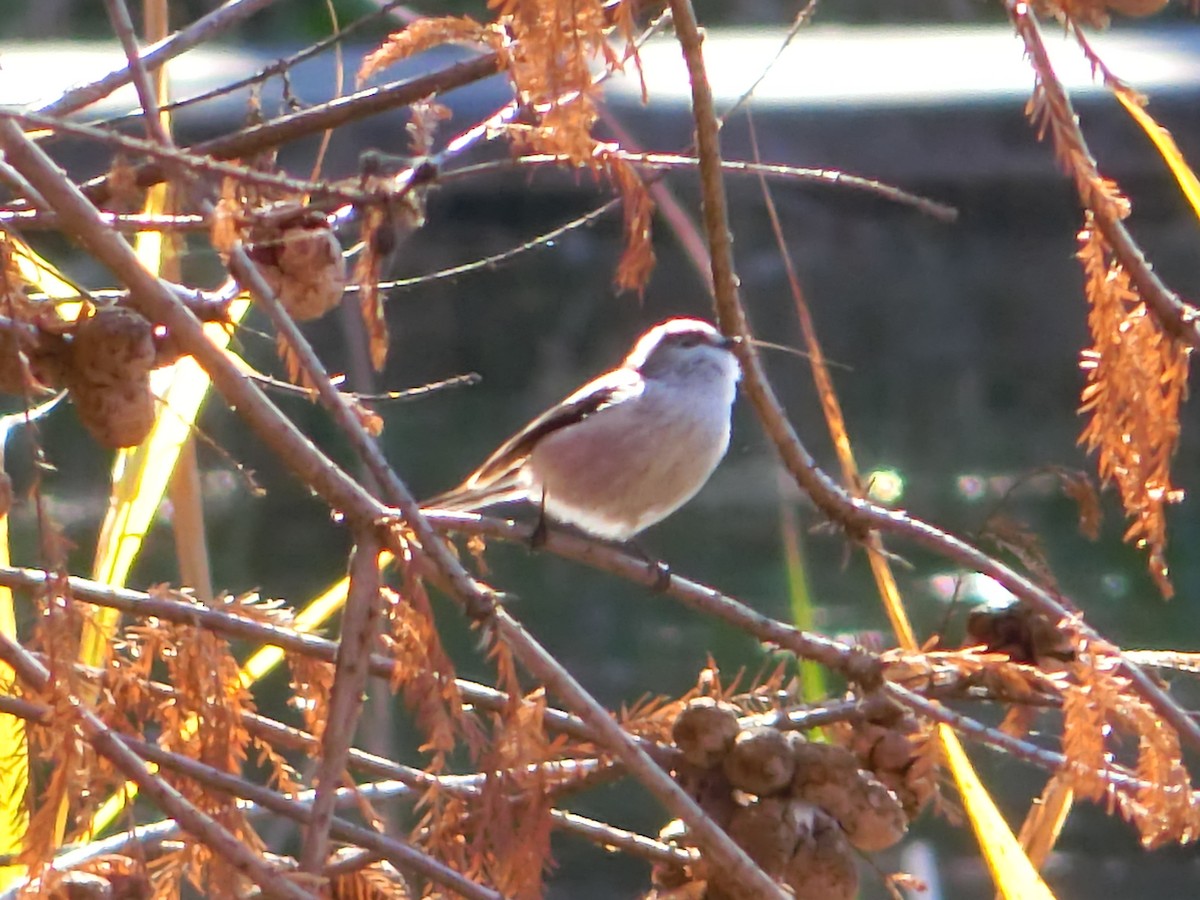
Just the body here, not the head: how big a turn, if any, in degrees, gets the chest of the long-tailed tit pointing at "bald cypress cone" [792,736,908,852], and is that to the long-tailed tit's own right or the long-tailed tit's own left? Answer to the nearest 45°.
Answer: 0° — it already faces it

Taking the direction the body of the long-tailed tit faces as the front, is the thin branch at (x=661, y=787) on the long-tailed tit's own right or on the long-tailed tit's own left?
on the long-tailed tit's own right

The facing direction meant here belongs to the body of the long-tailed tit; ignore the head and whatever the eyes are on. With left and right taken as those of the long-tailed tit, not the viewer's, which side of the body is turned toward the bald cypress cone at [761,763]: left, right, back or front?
right

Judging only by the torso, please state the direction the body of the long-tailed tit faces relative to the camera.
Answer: to the viewer's right

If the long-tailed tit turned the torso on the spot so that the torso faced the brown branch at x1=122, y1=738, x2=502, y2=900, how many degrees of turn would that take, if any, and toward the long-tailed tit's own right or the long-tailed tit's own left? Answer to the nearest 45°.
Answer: approximately 90° to the long-tailed tit's own right

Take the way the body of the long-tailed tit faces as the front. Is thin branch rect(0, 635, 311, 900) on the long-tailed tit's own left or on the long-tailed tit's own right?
on the long-tailed tit's own right
